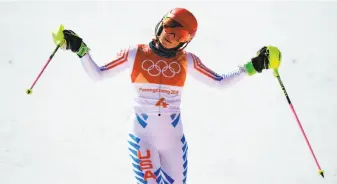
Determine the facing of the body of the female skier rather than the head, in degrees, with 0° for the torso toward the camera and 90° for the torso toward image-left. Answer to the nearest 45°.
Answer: approximately 0°
